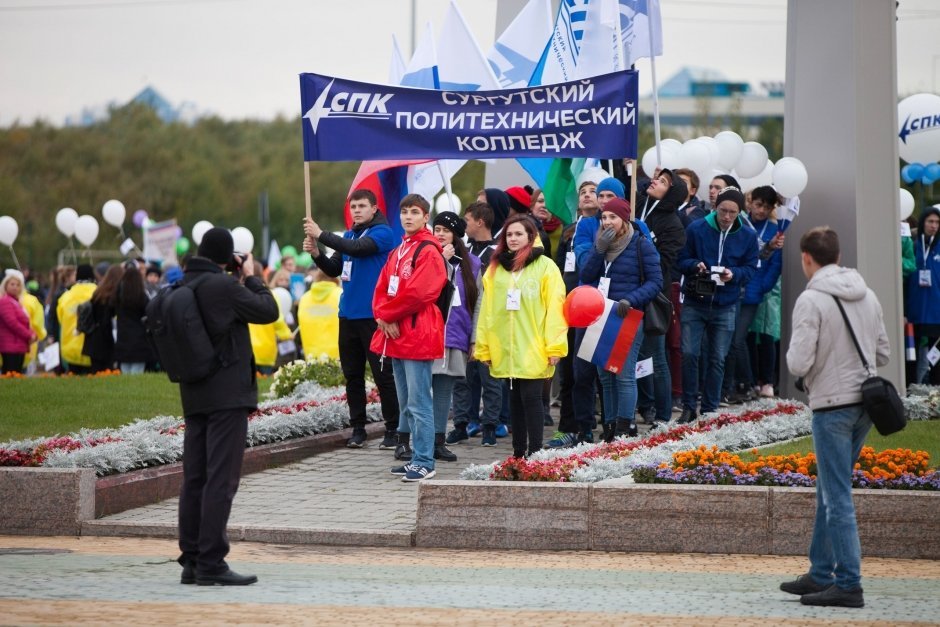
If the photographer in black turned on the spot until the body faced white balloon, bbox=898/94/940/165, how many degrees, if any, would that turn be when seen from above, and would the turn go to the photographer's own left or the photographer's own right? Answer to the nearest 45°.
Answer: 0° — they already face it

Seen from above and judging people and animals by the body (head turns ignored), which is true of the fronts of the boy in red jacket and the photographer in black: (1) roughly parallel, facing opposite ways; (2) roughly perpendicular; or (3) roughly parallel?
roughly parallel, facing opposite ways

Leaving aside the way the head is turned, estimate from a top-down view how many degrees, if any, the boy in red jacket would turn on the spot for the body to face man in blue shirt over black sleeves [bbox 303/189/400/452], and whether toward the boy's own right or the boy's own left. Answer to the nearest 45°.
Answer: approximately 135° to the boy's own right

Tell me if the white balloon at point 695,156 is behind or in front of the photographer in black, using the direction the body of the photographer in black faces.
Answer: in front

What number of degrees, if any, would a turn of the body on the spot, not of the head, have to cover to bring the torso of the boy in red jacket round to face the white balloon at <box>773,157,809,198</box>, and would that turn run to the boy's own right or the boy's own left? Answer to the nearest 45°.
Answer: approximately 180°

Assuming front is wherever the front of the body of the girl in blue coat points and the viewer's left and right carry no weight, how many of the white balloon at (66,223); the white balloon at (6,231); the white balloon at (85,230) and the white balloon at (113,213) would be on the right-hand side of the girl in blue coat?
4

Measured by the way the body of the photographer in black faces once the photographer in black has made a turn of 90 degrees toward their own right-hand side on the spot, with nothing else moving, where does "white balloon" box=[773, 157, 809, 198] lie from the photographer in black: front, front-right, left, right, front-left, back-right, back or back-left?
left

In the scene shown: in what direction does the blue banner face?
toward the camera

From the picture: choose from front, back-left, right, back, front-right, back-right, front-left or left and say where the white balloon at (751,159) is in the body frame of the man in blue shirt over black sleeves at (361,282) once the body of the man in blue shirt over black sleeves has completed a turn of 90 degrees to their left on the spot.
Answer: left

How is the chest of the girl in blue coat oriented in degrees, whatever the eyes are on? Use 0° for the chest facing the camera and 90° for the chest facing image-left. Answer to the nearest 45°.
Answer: approximately 45°

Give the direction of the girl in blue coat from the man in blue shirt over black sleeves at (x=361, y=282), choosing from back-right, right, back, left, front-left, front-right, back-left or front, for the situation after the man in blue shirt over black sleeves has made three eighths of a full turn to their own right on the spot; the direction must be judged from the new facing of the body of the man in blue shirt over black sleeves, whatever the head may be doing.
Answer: right

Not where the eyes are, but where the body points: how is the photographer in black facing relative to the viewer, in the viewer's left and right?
facing away from the viewer and to the right of the viewer

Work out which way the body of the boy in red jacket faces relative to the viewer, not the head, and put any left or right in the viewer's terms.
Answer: facing the viewer and to the left of the viewer

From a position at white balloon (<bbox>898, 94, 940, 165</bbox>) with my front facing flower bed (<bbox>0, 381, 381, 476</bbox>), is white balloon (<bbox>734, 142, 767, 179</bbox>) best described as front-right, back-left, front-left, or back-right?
front-right

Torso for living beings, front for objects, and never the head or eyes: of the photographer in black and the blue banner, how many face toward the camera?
1
